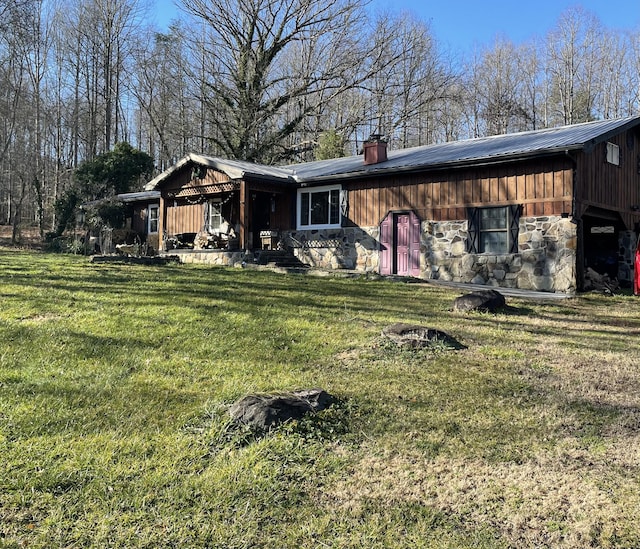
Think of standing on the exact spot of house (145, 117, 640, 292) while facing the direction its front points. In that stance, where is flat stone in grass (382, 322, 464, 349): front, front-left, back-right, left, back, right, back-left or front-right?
front-left

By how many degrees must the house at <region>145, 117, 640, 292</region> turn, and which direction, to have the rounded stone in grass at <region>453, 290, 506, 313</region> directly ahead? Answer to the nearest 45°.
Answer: approximately 45° to its left

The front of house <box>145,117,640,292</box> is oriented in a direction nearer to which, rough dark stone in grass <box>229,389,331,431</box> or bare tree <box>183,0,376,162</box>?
the rough dark stone in grass

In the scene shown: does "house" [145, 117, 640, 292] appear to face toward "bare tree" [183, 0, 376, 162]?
no

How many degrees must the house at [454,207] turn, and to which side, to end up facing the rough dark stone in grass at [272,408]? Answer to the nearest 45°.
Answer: approximately 45° to its left

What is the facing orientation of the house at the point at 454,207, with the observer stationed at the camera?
facing the viewer and to the left of the viewer
